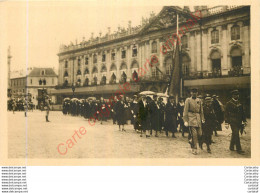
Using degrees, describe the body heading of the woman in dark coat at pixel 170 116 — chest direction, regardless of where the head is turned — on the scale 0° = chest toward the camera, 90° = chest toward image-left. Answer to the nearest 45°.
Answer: approximately 315°
